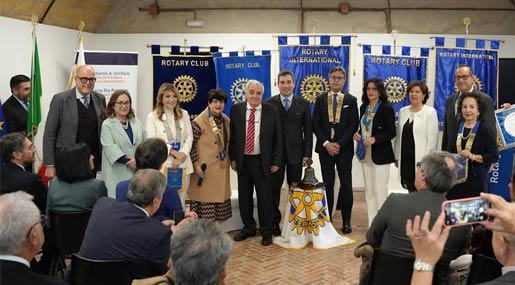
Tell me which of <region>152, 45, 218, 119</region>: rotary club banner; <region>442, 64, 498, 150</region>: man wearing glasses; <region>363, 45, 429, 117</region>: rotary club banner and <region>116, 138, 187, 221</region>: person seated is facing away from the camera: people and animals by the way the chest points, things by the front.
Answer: the person seated

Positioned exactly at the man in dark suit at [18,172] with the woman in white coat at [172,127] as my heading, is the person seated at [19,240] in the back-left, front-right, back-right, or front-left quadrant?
back-right

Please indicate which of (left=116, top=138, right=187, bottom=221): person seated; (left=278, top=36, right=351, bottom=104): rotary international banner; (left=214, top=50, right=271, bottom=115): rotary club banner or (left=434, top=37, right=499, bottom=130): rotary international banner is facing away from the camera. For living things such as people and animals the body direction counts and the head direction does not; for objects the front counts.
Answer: the person seated

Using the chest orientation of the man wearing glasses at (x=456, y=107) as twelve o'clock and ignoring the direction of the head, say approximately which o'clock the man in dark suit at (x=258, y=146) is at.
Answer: The man in dark suit is roughly at 2 o'clock from the man wearing glasses.

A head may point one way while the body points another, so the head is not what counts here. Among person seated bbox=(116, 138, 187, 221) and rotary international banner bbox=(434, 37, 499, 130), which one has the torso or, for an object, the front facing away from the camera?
the person seated

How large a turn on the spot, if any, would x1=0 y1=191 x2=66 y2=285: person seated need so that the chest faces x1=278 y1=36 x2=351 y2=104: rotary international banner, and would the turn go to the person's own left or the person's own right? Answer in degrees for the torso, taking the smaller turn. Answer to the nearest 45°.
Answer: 0° — they already face it

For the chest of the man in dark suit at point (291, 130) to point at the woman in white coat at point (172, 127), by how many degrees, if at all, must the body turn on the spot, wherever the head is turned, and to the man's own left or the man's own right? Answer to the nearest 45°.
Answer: approximately 90° to the man's own right

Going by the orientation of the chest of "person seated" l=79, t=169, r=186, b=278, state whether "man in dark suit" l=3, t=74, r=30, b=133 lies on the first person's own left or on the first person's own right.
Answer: on the first person's own left

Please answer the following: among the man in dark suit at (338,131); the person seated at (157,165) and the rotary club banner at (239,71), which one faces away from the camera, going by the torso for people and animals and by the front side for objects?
the person seated

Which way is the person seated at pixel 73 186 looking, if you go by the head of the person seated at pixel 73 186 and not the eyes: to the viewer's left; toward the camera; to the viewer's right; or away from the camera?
away from the camera

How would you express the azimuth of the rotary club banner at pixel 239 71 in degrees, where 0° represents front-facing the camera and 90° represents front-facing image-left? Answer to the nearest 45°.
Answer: approximately 0°

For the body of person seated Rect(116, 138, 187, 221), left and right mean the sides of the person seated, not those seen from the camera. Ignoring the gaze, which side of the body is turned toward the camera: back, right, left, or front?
back

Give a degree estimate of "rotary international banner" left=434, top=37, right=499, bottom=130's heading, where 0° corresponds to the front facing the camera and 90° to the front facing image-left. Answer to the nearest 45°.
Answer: approximately 0°
